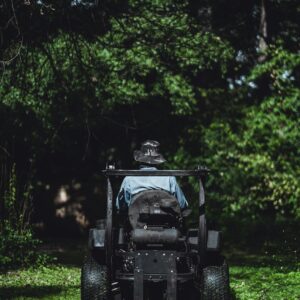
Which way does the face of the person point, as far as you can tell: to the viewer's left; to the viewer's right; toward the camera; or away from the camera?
away from the camera

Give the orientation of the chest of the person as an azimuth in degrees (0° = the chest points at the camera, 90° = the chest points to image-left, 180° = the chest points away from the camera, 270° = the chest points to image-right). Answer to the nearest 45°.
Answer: approximately 180°
